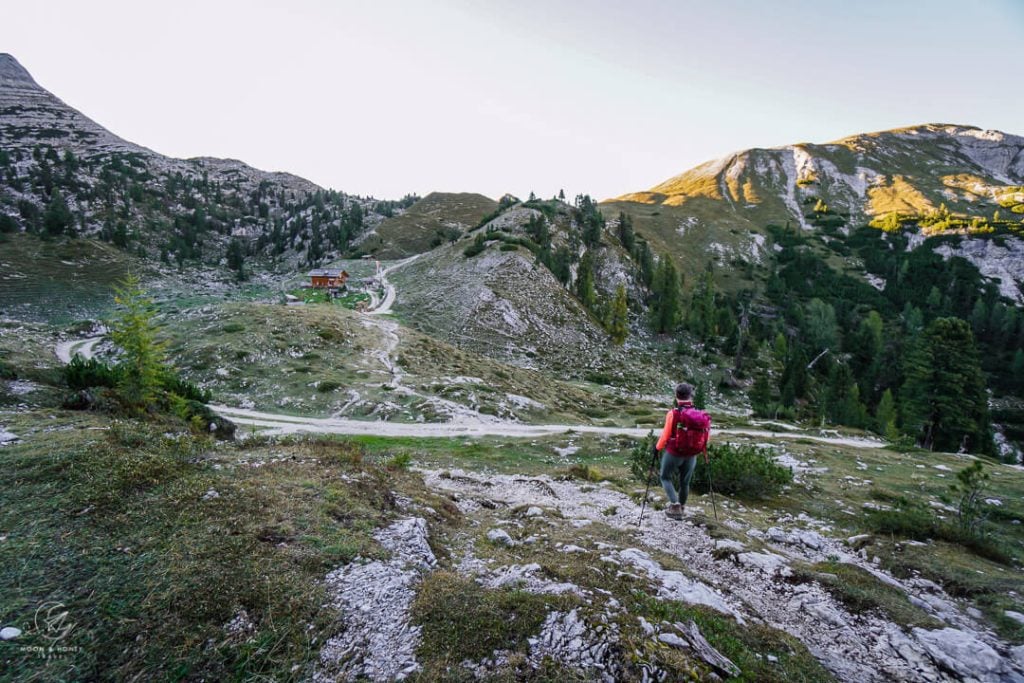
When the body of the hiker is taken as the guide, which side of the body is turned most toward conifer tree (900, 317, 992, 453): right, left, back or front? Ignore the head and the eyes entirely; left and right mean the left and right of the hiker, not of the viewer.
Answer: right

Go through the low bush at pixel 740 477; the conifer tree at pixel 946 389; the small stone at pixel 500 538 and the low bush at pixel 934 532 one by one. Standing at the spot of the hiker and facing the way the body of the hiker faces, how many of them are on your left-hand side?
1

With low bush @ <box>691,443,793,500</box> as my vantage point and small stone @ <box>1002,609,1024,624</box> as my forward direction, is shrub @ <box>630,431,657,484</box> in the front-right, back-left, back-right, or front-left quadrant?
back-right

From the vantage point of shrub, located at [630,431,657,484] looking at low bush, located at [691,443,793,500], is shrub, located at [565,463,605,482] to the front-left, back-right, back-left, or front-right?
back-right

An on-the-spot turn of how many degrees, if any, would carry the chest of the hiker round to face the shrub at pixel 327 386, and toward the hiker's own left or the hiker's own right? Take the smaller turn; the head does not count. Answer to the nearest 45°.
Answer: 0° — they already face it

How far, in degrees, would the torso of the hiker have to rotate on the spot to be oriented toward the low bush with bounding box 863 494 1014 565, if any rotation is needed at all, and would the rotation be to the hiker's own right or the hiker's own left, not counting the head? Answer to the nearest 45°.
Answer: approximately 90° to the hiker's own right

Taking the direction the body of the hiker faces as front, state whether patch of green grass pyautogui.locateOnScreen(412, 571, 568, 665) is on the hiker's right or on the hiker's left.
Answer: on the hiker's left

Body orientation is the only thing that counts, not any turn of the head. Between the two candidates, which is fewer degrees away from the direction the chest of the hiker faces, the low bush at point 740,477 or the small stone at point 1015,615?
the low bush

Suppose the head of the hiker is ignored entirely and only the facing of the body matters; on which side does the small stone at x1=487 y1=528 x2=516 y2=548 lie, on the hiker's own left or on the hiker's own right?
on the hiker's own left

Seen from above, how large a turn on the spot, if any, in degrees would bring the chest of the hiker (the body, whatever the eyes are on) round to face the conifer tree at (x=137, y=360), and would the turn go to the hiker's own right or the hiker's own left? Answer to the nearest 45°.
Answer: approximately 45° to the hiker's own left

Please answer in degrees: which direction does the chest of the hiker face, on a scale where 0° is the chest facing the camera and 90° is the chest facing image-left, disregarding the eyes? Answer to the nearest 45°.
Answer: approximately 135°

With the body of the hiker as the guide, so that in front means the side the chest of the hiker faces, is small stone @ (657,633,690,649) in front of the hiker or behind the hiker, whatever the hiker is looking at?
behind
